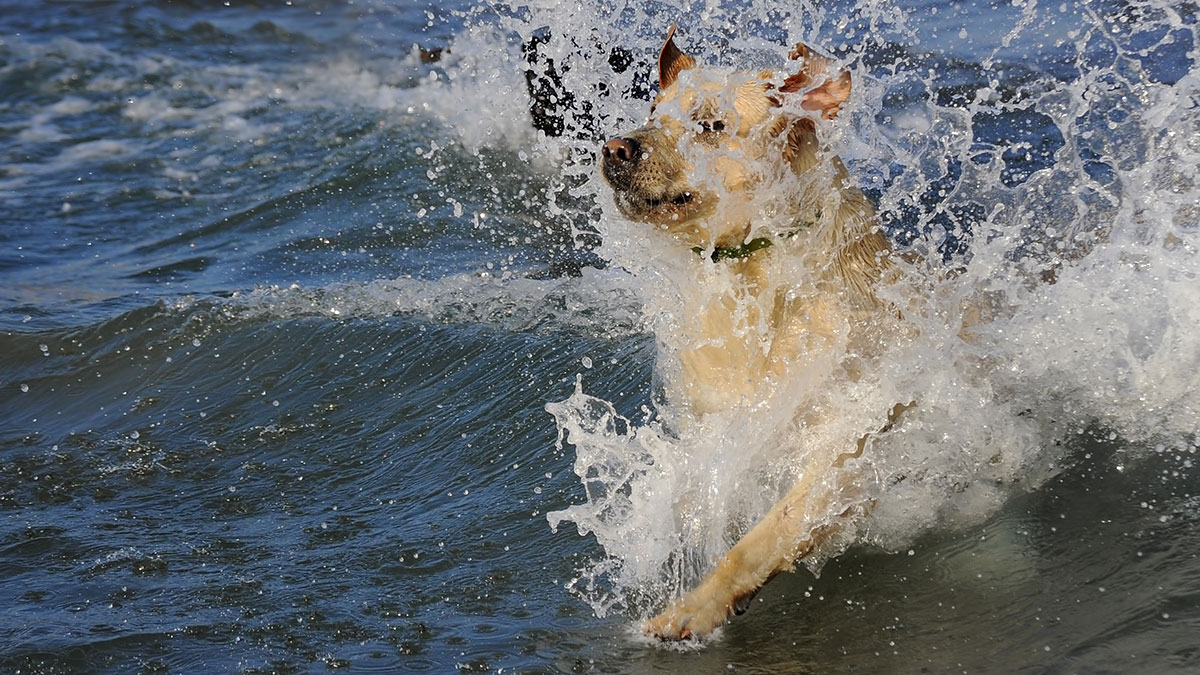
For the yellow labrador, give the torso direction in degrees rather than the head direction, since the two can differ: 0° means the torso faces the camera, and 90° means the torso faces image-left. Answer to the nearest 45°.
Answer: approximately 45°
